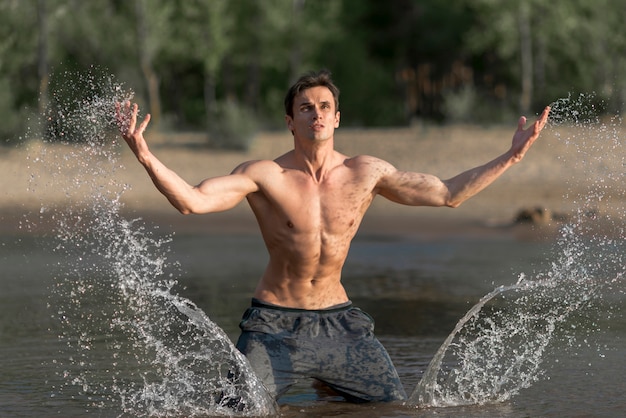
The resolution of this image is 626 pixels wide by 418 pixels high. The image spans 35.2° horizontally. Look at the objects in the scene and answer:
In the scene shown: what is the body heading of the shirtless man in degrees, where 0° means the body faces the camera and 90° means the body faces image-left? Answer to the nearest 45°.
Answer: approximately 0°

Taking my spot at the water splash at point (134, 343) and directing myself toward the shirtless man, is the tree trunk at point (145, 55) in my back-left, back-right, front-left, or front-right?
back-left

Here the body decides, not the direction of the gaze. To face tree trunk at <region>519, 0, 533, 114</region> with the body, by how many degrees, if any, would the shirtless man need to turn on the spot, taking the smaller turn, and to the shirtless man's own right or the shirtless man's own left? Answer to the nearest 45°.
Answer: approximately 180°

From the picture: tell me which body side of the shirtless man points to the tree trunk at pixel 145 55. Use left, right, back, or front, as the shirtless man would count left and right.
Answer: back
